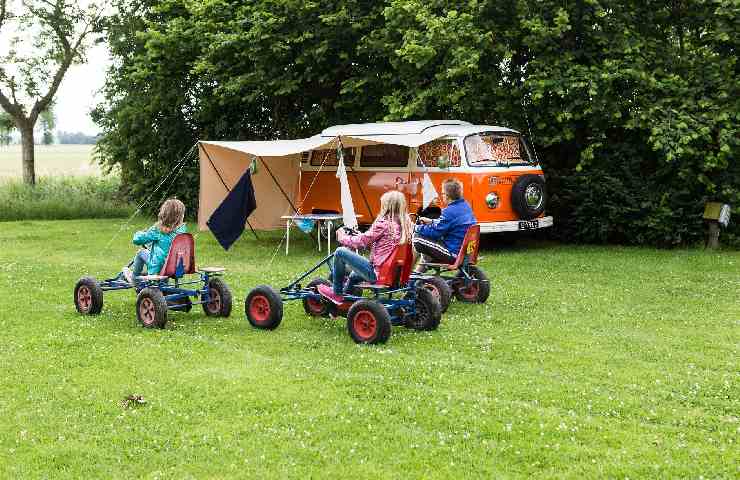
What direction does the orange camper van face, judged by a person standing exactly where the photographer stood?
facing the viewer and to the right of the viewer

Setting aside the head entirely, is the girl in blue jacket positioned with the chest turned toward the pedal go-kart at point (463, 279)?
no

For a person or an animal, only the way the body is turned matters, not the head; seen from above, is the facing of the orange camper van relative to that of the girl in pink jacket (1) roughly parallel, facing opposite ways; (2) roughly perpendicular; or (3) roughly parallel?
roughly parallel, facing opposite ways

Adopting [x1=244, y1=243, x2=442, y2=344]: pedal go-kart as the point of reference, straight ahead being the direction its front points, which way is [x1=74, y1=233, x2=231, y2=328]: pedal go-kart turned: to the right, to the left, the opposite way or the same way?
the same way

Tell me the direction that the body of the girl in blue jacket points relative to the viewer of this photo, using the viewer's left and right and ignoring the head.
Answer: facing away from the viewer and to the left of the viewer

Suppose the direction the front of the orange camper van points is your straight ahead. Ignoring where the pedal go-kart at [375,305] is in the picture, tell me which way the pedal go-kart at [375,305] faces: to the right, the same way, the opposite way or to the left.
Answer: the opposite way

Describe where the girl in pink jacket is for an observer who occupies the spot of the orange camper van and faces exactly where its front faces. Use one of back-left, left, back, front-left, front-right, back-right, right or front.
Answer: front-right

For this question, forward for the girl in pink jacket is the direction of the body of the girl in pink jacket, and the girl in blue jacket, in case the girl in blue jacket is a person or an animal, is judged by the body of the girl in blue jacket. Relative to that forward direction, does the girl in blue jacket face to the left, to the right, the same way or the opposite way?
the same way

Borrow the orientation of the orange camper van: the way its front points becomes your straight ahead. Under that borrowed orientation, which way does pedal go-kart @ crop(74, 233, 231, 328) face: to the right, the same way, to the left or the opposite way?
the opposite way

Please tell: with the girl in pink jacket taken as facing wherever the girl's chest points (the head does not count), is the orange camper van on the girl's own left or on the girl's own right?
on the girl's own right

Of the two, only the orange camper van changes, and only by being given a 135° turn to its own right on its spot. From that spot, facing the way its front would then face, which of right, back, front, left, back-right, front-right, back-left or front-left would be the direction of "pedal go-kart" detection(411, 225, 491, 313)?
left

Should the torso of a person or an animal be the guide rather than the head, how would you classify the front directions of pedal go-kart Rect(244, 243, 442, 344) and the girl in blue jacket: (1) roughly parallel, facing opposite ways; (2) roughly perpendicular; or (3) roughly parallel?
roughly parallel

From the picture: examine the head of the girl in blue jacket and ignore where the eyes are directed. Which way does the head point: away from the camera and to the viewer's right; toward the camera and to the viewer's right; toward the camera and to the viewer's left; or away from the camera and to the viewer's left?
away from the camera and to the viewer's left

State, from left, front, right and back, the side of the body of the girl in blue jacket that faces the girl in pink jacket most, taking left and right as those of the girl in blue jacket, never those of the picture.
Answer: back

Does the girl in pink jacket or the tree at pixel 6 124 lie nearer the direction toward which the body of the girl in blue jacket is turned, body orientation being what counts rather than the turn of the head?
the tree
